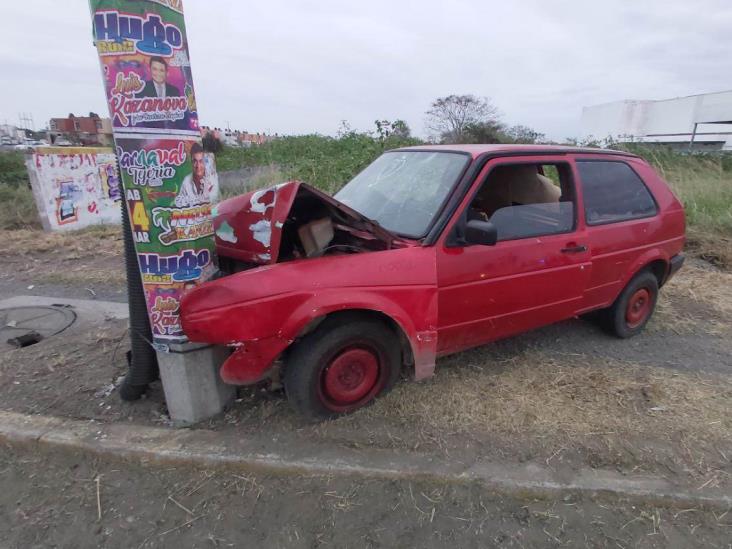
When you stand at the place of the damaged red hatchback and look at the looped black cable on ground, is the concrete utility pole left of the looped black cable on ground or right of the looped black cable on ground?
left

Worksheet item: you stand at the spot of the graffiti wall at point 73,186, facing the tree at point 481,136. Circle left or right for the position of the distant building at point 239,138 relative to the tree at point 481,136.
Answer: left

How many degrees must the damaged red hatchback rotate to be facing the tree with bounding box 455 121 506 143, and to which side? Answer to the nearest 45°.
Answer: approximately 135° to its right

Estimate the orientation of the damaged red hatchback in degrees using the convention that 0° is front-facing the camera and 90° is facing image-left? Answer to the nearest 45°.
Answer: approximately 45°

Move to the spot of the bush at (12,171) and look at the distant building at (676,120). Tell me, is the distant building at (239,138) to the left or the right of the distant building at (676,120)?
left

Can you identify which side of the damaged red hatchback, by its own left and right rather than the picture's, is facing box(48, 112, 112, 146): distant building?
right

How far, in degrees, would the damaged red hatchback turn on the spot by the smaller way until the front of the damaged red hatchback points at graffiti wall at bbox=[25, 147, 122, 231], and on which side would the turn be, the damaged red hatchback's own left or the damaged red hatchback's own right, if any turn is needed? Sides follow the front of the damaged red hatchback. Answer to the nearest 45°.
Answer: approximately 90° to the damaged red hatchback's own right

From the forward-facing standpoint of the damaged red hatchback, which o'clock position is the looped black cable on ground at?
The looped black cable on ground is roughly at 2 o'clock from the damaged red hatchback.

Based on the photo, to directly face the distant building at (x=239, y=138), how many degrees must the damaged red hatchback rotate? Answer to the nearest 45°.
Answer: approximately 90° to its right

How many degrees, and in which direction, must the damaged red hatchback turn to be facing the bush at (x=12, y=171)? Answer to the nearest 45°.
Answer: approximately 90° to its right

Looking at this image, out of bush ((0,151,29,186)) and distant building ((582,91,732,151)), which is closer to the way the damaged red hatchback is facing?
the bush
